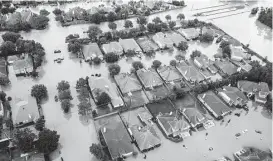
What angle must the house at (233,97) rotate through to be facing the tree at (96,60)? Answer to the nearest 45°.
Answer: approximately 90° to its right

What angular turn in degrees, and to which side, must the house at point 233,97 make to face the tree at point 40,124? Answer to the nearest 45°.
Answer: approximately 90° to its right

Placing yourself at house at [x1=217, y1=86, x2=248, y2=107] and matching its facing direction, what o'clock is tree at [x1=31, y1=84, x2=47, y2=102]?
The tree is roughly at 3 o'clock from the house.

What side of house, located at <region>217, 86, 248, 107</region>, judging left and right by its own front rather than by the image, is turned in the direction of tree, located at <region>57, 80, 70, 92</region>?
right

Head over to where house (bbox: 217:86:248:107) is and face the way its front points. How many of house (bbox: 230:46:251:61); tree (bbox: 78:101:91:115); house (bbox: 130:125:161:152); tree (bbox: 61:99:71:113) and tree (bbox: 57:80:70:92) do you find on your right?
4

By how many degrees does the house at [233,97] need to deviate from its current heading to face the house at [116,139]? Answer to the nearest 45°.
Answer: approximately 90° to its right

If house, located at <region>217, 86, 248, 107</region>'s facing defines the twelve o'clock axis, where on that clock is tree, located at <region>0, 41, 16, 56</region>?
The tree is roughly at 3 o'clock from the house.

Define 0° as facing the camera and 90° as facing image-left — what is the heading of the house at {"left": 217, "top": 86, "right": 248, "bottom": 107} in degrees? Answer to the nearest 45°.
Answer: approximately 315°

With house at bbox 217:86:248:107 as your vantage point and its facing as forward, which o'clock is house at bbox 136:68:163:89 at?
house at bbox 136:68:163:89 is roughly at 3 o'clock from house at bbox 217:86:248:107.

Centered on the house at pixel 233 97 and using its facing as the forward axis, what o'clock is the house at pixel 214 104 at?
the house at pixel 214 104 is roughly at 3 o'clock from the house at pixel 233 97.

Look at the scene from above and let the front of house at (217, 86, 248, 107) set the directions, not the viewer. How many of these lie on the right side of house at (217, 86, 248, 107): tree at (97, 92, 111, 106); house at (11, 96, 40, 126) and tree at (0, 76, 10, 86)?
3

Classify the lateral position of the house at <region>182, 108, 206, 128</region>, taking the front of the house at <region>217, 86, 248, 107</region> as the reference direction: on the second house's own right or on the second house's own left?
on the second house's own right

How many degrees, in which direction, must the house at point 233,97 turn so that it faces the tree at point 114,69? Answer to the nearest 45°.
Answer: approximately 90° to its right
